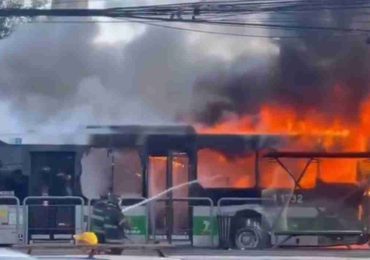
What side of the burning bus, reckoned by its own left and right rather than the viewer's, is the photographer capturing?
left

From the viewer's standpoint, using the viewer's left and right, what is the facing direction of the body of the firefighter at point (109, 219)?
facing away from the viewer and to the right of the viewer

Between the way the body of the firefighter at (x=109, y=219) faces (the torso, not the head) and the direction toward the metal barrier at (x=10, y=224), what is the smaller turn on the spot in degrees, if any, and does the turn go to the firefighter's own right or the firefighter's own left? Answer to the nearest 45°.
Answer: approximately 135° to the firefighter's own left

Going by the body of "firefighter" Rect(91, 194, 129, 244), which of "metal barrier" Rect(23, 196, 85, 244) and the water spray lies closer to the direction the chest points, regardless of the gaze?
the water spray
